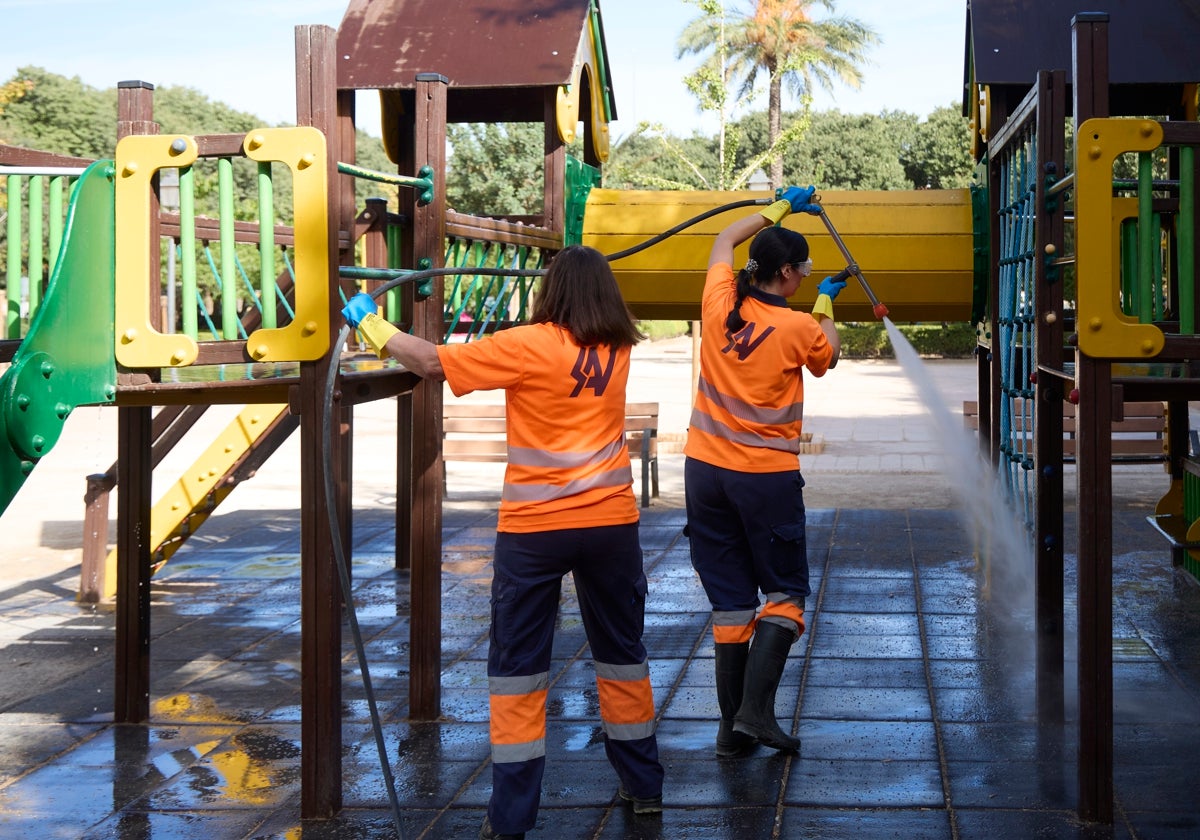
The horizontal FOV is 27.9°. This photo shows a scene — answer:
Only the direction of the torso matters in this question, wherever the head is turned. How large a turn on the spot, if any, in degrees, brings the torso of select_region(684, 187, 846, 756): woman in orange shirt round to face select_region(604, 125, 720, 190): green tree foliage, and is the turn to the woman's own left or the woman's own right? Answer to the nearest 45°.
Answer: approximately 45° to the woman's own left

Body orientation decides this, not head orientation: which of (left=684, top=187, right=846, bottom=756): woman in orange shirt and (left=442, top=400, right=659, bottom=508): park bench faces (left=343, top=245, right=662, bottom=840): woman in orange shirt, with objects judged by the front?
the park bench

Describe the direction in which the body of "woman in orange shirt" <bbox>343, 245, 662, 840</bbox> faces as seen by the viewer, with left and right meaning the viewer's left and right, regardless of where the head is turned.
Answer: facing away from the viewer and to the left of the viewer

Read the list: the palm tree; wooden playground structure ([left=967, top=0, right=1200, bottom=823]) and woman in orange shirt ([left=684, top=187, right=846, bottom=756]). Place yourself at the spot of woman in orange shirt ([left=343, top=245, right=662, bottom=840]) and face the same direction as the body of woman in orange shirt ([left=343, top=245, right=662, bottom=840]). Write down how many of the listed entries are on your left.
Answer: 0

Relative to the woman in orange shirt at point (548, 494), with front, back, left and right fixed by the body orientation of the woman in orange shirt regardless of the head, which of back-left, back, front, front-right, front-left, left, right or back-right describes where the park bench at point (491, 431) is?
front-right

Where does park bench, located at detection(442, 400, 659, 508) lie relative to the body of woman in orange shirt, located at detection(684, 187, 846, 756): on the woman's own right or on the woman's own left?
on the woman's own left

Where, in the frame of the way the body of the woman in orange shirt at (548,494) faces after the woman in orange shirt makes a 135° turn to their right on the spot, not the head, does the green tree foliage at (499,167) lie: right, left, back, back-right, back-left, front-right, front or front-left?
left

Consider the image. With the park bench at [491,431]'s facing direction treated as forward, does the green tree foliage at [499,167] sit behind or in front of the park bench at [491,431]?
behind

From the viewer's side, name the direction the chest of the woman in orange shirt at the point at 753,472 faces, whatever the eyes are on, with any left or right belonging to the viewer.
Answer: facing away from the viewer and to the right of the viewer

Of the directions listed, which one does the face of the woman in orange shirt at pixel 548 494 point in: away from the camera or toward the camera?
away from the camera

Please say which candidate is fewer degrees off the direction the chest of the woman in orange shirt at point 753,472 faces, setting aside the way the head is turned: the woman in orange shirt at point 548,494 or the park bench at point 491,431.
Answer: the park bench

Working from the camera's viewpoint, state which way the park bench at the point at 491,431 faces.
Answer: facing the viewer

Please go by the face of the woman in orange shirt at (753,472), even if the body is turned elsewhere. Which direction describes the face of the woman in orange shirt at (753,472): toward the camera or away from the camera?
away from the camera
